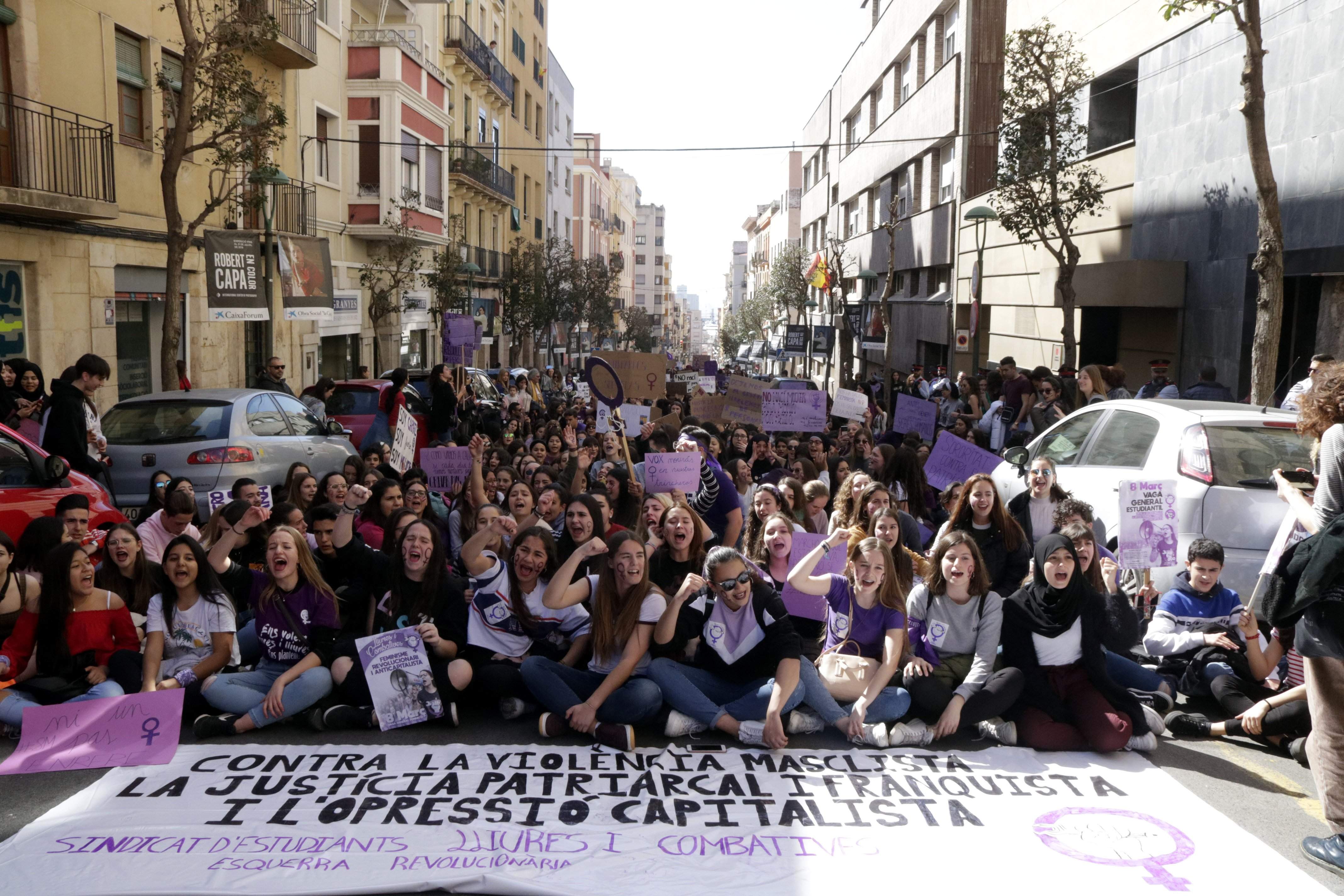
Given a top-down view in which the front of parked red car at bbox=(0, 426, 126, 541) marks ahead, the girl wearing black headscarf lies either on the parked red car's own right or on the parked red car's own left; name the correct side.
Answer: on the parked red car's own right

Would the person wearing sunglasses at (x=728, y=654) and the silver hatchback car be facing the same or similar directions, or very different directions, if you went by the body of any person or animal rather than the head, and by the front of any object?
very different directions

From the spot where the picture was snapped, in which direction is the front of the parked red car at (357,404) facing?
facing away from the viewer and to the right of the viewer

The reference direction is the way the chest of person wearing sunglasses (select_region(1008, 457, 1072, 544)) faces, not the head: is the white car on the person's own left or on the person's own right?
on the person's own left

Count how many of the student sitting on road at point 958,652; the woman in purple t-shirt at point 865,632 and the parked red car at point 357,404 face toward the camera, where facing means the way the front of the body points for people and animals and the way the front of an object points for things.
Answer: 2

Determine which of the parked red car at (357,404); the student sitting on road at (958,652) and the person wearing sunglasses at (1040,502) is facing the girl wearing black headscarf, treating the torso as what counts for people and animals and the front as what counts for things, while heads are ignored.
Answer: the person wearing sunglasses

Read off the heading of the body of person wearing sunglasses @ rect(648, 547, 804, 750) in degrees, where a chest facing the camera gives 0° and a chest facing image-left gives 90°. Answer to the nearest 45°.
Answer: approximately 0°

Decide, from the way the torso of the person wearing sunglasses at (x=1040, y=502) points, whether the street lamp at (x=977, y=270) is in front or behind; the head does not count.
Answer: behind

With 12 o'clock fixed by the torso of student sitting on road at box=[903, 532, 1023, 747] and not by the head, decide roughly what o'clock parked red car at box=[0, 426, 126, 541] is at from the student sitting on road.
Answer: The parked red car is roughly at 3 o'clock from the student sitting on road.

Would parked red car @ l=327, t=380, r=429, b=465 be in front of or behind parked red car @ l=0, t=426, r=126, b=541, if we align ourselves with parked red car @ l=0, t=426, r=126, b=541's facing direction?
in front

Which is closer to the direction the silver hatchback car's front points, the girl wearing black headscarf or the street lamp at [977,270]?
the street lamp
